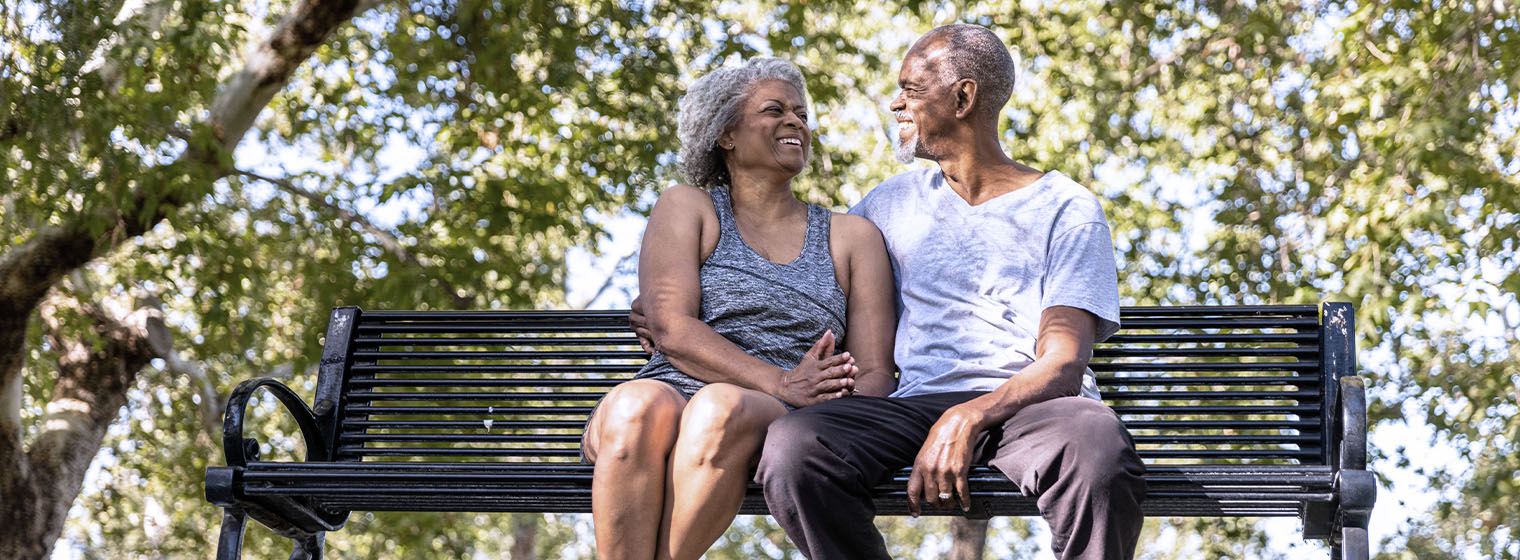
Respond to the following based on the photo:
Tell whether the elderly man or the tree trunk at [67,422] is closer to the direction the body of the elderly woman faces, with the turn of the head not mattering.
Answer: the elderly man

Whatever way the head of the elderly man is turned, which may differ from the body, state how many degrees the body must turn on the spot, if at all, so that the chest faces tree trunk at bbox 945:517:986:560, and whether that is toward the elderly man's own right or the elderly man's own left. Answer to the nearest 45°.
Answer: approximately 180°

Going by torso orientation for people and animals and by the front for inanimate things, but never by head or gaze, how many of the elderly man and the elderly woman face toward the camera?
2

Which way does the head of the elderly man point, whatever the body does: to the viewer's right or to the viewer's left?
to the viewer's left

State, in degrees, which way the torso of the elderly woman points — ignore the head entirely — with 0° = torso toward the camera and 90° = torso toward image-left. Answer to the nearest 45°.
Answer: approximately 0°

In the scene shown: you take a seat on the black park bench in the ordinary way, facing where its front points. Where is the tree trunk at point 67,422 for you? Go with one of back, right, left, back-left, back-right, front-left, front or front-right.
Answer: back-right

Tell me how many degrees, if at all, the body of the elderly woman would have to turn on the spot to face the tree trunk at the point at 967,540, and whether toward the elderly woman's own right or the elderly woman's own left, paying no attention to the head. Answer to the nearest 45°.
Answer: approximately 180°
